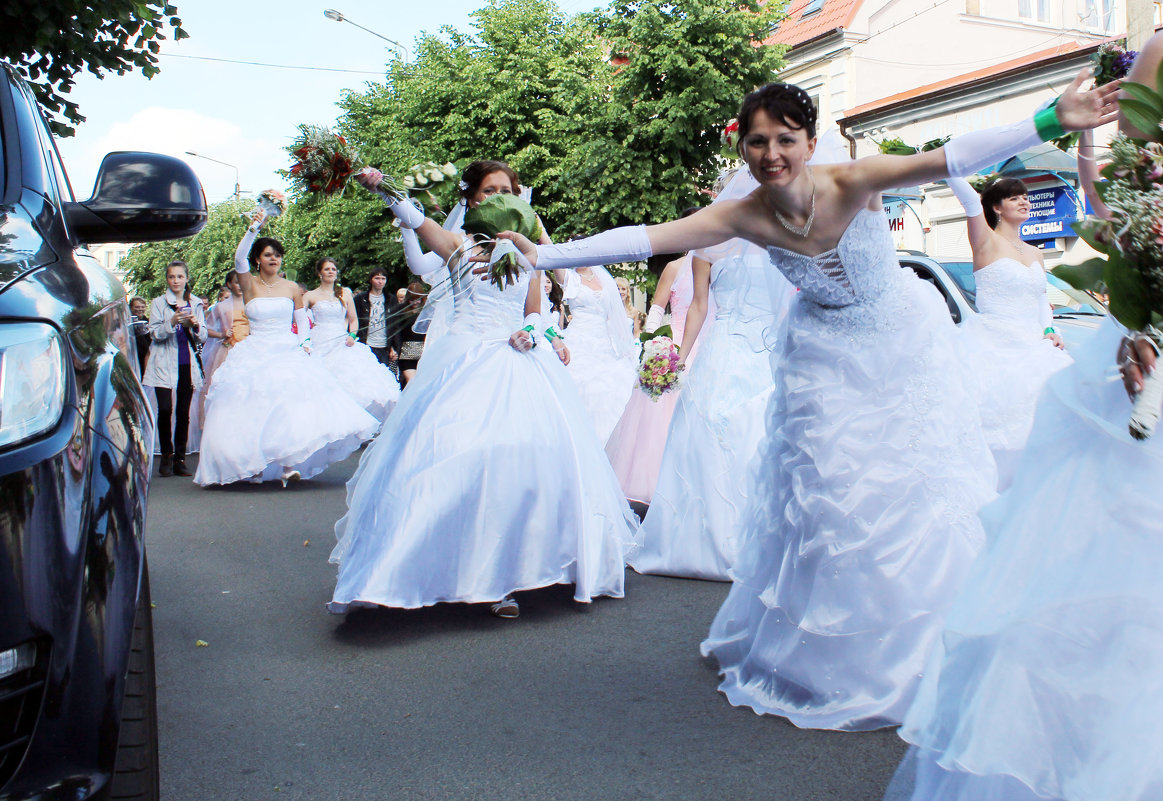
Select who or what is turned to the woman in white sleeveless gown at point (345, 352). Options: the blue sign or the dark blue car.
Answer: the blue sign

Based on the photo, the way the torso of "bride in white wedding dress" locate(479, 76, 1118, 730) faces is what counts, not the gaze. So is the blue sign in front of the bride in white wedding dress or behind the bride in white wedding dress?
behind

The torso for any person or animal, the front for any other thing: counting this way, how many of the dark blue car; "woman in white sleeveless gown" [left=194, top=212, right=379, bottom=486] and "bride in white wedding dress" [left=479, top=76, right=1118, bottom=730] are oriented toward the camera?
3

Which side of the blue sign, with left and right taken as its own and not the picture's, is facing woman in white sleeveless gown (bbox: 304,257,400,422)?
front

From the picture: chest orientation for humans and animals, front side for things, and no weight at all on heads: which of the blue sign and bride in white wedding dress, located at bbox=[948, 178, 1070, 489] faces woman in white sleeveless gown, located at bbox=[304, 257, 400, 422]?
the blue sign

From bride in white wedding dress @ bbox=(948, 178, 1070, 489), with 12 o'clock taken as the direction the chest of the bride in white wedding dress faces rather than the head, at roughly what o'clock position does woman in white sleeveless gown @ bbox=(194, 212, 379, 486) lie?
The woman in white sleeveless gown is roughly at 5 o'clock from the bride in white wedding dress.

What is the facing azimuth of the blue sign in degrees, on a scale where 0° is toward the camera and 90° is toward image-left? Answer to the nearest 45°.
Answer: approximately 45°

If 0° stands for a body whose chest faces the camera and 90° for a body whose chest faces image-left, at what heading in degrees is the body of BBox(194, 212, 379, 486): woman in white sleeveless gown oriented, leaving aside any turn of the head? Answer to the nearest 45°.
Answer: approximately 0°

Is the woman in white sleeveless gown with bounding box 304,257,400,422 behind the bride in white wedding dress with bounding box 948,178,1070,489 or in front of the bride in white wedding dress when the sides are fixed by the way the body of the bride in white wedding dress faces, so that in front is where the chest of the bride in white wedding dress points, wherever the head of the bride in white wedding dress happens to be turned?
behind

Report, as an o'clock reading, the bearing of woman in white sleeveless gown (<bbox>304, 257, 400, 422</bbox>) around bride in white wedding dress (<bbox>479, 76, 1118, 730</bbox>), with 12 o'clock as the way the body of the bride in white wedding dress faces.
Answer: The woman in white sleeveless gown is roughly at 5 o'clock from the bride in white wedding dress.

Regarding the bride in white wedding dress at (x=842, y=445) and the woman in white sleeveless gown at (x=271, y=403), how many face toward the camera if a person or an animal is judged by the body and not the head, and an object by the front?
2

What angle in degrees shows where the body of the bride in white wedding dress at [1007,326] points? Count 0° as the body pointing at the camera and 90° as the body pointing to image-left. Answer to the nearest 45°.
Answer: approximately 315°
